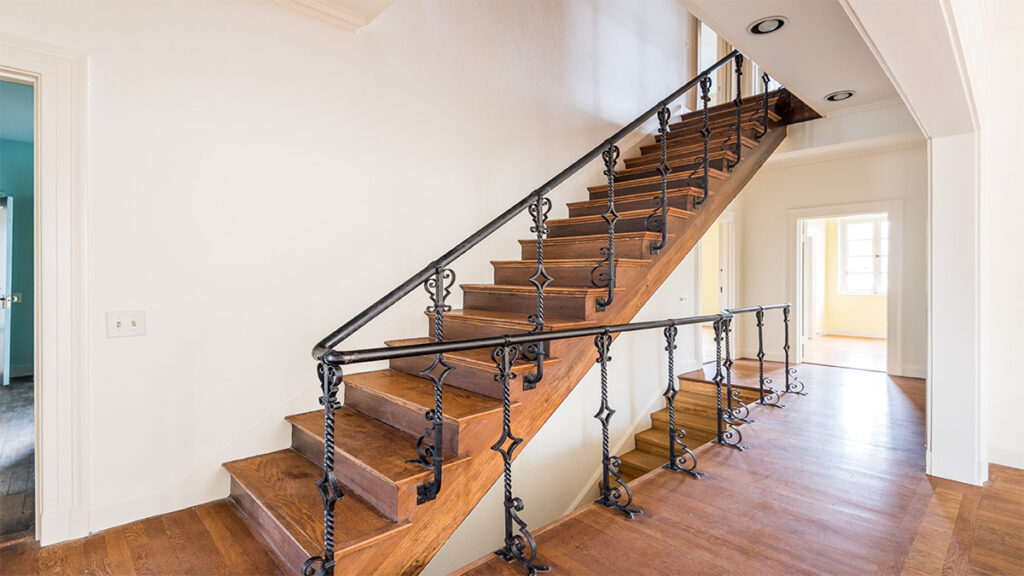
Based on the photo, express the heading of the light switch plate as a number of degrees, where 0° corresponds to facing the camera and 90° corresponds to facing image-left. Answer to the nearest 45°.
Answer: approximately 0°

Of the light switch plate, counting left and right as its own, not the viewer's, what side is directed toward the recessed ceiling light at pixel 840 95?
left

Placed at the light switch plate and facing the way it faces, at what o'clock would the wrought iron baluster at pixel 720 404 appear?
The wrought iron baluster is roughly at 10 o'clock from the light switch plate.

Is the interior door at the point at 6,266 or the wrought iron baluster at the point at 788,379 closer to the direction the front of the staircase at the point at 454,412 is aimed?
the interior door

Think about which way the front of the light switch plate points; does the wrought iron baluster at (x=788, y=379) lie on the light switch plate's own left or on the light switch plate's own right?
on the light switch plate's own left

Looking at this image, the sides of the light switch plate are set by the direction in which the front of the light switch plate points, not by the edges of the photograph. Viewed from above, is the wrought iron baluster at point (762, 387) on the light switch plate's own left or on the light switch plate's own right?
on the light switch plate's own left

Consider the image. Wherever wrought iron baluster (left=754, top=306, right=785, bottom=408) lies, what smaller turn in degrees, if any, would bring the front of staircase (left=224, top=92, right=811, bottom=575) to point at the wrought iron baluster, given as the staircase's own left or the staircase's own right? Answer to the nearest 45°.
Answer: approximately 180°

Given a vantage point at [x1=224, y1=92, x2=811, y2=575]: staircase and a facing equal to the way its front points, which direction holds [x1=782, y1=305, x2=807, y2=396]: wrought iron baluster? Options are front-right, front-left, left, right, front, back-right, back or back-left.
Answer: back

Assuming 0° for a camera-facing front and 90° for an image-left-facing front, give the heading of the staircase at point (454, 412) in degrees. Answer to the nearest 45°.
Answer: approximately 45°

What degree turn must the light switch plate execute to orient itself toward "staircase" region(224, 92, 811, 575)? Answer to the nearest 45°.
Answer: approximately 45° to its left

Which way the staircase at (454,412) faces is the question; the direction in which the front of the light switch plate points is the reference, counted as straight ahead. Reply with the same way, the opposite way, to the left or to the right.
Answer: to the right

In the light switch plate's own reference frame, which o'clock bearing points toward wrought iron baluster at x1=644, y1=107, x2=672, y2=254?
The wrought iron baluster is roughly at 10 o'clock from the light switch plate.
